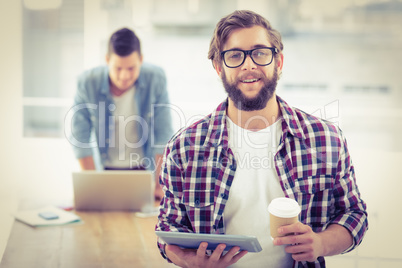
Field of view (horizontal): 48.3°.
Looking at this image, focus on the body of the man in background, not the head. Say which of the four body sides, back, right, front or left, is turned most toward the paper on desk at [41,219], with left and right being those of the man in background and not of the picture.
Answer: front

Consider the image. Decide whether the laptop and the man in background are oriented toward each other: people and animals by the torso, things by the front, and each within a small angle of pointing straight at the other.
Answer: yes

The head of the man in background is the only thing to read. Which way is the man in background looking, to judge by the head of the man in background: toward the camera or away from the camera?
toward the camera

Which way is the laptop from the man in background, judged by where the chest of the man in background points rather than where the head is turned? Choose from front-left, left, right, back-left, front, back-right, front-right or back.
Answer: front

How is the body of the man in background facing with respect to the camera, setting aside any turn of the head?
toward the camera

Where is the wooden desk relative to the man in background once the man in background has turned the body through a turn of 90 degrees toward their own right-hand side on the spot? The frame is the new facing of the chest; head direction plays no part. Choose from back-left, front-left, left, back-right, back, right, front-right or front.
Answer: left

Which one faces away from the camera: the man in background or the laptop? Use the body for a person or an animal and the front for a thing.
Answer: the laptop

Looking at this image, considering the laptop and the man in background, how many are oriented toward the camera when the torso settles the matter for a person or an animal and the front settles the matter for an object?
1

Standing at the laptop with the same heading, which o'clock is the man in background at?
The man in background is roughly at 12 o'clock from the laptop.

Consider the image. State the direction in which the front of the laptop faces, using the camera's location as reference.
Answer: facing away from the viewer

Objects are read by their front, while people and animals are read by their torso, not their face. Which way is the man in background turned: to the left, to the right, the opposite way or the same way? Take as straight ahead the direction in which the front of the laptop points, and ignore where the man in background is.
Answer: the opposite way
